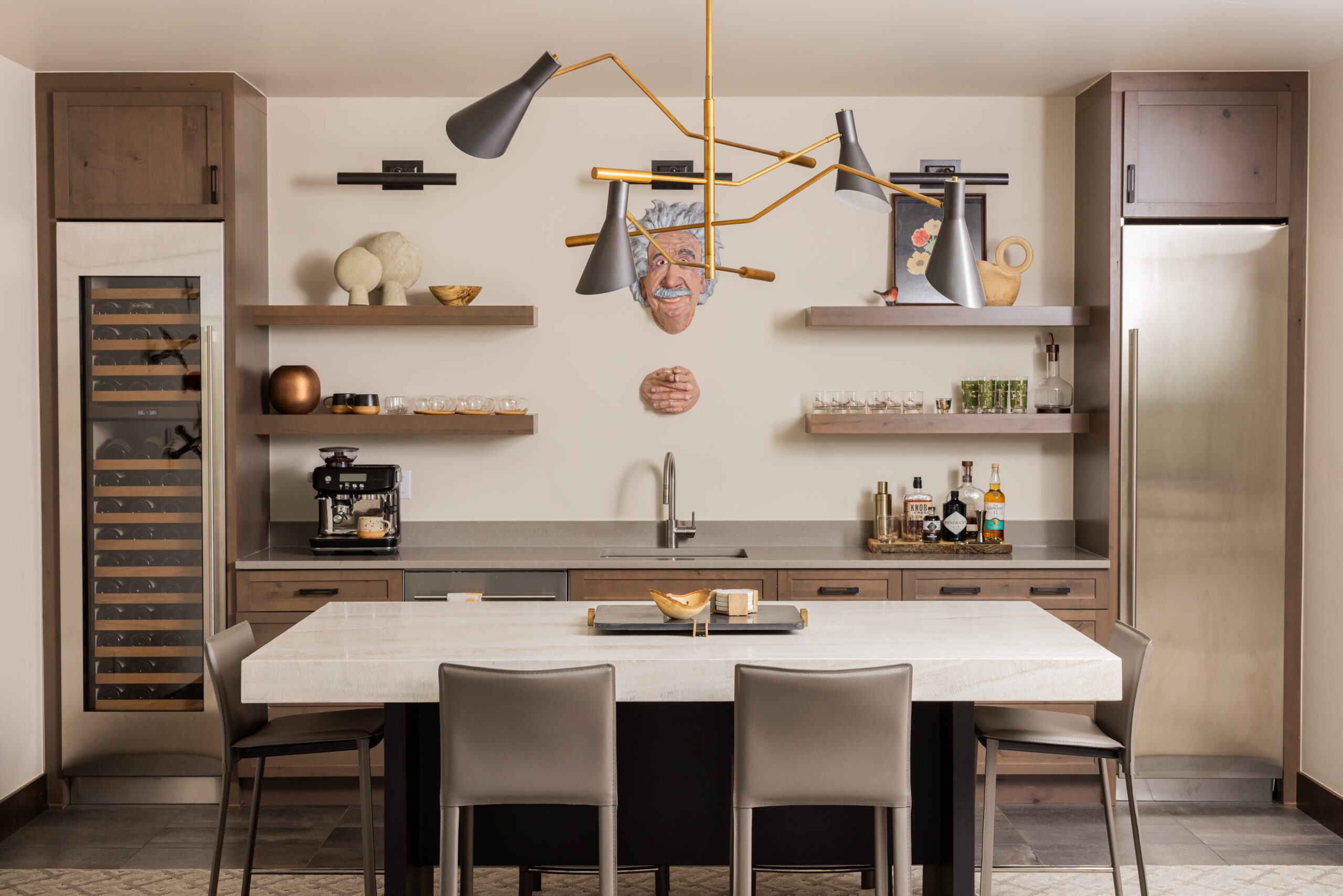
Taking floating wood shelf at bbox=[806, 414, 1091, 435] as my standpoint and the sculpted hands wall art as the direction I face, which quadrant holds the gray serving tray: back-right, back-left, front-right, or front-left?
front-left

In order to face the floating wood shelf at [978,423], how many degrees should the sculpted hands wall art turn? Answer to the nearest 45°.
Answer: approximately 90° to its left

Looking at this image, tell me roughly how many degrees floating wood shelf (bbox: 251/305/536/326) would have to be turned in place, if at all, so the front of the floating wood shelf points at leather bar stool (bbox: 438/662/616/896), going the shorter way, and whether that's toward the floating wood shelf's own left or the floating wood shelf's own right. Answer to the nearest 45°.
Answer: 0° — it already faces it

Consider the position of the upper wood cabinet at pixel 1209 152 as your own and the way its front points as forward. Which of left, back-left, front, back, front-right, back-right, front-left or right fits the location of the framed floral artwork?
right

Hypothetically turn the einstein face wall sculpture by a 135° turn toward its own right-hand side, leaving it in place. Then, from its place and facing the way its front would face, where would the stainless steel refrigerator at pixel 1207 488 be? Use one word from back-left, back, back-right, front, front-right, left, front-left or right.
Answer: back-right

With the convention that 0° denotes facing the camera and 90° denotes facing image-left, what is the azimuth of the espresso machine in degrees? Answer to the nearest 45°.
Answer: approximately 0°

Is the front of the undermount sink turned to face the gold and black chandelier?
yes

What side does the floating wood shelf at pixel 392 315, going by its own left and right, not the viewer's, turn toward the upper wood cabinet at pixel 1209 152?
left

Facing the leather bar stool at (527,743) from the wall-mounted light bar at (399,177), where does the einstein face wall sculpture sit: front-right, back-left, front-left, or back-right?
front-left

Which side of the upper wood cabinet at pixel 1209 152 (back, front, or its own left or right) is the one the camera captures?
front

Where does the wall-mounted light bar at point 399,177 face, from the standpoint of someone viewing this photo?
facing the viewer

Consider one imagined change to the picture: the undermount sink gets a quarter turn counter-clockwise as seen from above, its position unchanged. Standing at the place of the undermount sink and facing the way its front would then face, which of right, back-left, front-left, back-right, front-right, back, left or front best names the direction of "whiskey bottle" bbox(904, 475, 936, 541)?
front

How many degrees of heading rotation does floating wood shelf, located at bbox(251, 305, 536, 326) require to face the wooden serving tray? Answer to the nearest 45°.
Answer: approximately 90° to its left

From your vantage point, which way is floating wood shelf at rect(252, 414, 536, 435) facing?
toward the camera

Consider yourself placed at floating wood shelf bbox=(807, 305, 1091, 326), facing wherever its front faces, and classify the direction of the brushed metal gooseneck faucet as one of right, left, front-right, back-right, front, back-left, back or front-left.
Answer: right

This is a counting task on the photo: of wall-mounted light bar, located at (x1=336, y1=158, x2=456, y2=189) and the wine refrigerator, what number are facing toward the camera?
2
